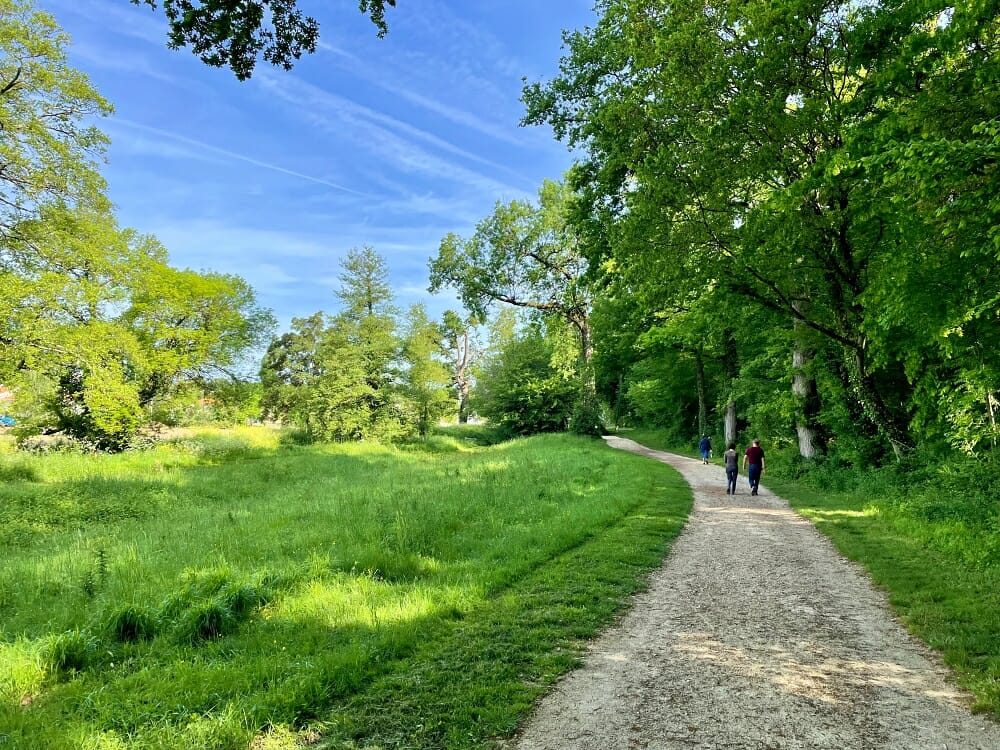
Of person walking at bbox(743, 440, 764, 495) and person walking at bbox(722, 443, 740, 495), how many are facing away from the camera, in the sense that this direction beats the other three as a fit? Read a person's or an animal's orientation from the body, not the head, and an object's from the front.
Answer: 2

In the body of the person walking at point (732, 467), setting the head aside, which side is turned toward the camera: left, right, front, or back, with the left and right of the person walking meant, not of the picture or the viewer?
back

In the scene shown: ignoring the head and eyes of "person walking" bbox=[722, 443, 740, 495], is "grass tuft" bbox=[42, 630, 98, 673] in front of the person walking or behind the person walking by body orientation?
behind

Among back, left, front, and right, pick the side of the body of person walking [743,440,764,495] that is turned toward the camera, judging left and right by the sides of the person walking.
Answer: back

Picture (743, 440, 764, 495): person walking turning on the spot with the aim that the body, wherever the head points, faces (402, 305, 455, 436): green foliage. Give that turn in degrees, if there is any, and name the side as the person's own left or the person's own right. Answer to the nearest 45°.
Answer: approximately 45° to the person's own left

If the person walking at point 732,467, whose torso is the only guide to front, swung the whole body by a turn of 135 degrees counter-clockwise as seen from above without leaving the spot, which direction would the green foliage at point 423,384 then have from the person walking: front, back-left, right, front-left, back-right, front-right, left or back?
right

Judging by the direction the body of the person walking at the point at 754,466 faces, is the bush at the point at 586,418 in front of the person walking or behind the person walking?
in front

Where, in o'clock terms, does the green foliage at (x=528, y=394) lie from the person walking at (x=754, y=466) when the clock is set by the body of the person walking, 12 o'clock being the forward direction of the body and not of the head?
The green foliage is roughly at 11 o'clock from the person walking.

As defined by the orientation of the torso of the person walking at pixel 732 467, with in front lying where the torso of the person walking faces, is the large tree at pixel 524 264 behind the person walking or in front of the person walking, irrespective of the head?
in front
